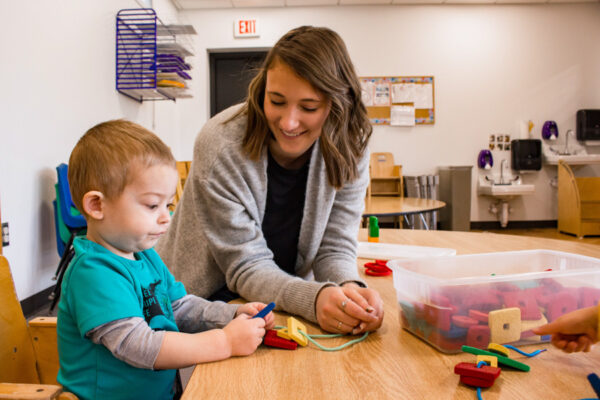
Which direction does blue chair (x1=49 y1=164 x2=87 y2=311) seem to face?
to the viewer's right

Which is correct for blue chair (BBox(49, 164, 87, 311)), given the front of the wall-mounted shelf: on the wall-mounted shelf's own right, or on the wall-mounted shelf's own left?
on the wall-mounted shelf's own right

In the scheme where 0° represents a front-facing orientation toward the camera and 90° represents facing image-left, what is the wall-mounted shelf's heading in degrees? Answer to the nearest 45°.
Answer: approximately 270°

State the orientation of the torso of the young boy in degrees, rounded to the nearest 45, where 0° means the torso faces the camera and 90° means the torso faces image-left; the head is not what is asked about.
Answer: approximately 315°

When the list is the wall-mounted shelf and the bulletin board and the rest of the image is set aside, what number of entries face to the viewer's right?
1

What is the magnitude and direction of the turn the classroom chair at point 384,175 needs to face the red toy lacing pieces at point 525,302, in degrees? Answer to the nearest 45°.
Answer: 0° — it already faces it

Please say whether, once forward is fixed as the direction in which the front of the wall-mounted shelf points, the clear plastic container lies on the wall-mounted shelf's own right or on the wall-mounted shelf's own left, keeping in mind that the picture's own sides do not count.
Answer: on the wall-mounted shelf's own right

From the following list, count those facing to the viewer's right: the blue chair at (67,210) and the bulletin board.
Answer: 1

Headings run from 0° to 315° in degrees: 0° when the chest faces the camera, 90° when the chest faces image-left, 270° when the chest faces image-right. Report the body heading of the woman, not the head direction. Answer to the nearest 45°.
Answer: approximately 315°

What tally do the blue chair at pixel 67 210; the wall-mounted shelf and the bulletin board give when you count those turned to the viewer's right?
2

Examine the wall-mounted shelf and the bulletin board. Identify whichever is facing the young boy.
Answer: the bulletin board

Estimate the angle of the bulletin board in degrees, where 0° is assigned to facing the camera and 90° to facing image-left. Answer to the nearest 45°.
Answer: approximately 0°
